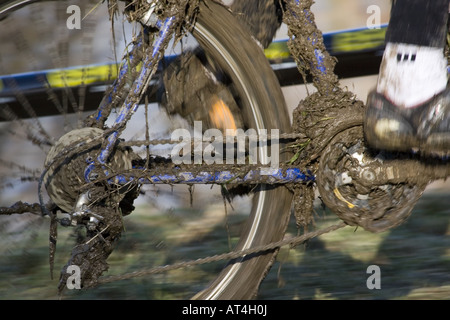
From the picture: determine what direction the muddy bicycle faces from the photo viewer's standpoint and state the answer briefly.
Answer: facing to the right of the viewer
